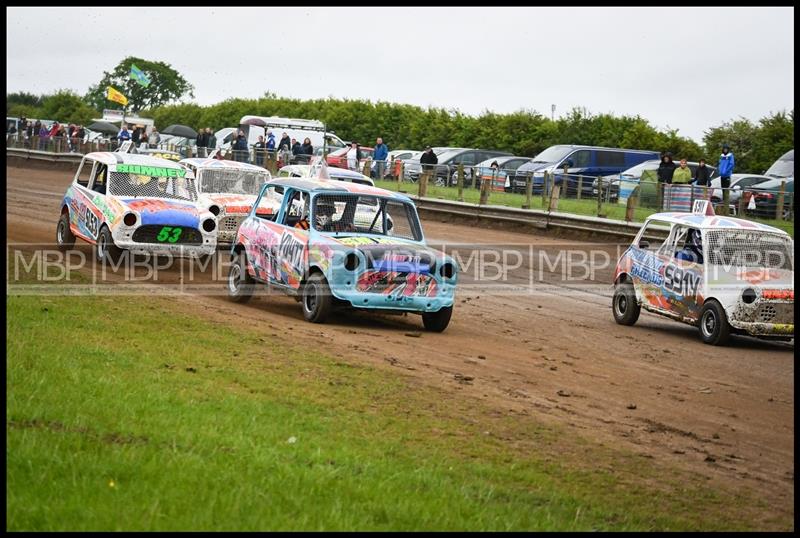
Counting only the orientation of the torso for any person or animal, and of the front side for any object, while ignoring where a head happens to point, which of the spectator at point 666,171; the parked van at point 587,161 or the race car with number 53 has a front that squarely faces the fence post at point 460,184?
the parked van

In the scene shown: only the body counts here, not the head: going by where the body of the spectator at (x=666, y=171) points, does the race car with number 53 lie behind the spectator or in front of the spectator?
in front

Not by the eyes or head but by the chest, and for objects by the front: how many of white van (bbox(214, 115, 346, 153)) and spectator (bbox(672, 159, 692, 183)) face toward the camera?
1

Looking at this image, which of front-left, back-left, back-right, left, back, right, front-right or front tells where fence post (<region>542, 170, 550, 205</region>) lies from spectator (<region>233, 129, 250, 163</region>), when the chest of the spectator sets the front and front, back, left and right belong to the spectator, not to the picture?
front-left

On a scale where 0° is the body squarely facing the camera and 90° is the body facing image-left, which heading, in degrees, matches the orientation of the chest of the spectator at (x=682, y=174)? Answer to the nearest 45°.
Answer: approximately 0°

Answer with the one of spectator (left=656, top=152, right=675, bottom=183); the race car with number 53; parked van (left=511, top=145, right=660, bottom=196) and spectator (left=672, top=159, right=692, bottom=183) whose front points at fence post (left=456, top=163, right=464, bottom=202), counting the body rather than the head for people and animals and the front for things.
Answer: the parked van
